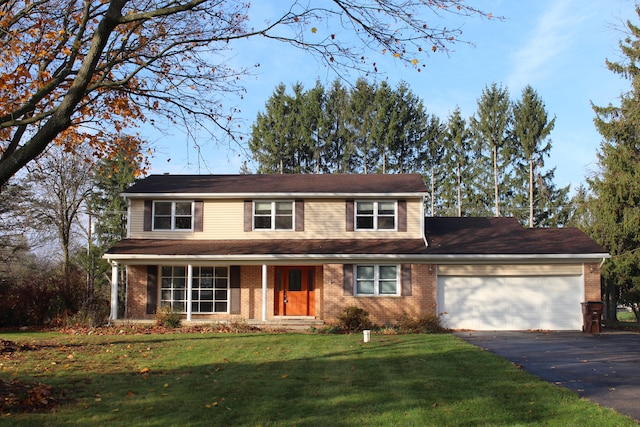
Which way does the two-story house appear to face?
toward the camera

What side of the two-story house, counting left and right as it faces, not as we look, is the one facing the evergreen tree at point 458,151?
back

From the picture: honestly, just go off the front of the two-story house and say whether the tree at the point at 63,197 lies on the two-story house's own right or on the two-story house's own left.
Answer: on the two-story house's own right

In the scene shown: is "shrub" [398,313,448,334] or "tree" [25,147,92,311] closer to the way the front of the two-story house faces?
the shrub

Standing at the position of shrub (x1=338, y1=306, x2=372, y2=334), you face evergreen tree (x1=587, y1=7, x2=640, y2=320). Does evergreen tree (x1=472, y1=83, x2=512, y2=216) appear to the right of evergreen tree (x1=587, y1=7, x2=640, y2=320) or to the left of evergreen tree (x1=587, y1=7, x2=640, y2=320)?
left

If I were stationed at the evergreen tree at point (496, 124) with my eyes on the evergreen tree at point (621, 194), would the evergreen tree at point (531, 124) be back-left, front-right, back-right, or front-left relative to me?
front-left

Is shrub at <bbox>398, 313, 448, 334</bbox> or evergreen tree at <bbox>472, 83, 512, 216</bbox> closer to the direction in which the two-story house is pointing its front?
the shrub

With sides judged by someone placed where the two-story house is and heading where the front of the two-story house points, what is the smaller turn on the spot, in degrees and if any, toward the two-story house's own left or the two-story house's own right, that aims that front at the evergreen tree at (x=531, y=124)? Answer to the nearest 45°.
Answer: approximately 135° to the two-story house's own left

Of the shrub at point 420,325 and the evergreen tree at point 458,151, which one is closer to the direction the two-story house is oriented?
the shrub

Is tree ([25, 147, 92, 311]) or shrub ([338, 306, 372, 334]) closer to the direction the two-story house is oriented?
the shrub

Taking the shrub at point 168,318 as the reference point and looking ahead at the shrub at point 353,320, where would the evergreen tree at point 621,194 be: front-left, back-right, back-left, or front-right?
front-left
